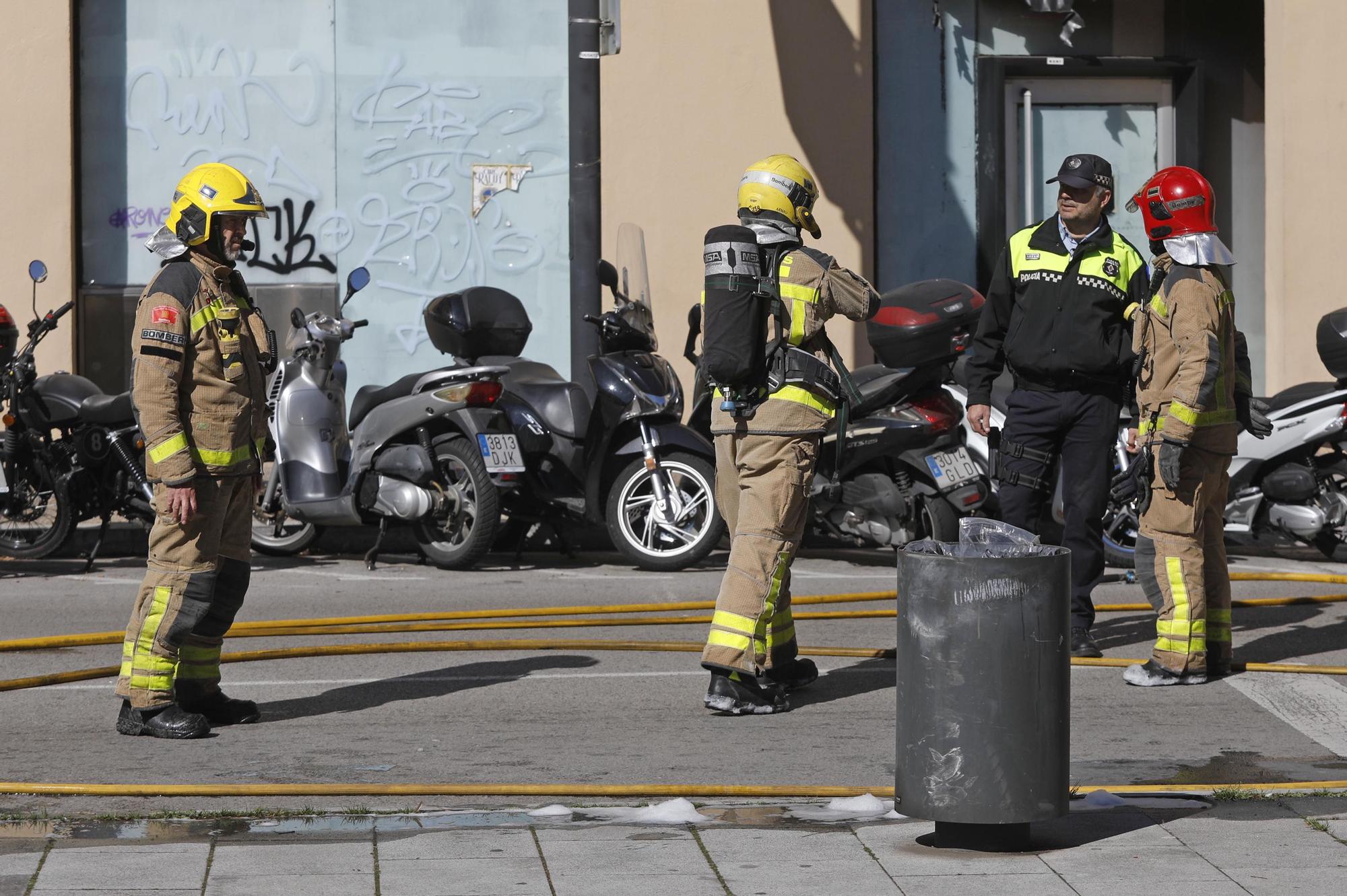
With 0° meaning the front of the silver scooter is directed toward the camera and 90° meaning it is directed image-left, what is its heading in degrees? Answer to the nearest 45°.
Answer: approximately 135°

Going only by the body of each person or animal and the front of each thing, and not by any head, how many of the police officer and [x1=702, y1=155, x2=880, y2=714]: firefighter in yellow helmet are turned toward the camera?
1

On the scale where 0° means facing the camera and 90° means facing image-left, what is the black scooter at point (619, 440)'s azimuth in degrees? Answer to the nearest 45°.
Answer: approximately 315°

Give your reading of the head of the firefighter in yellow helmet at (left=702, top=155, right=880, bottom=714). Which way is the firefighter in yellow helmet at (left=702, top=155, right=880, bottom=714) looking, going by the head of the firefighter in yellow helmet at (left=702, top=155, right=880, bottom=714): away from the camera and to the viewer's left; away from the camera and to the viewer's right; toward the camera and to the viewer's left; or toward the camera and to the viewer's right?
away from the camera and to the viewer's right

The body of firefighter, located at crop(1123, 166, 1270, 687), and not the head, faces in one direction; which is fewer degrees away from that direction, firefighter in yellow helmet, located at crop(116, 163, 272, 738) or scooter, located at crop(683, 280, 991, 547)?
the firefighter in yellow helmet

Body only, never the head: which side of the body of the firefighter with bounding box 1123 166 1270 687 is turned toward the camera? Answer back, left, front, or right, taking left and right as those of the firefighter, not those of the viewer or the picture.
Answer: left

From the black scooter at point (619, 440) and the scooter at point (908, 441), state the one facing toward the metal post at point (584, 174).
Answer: the scooter

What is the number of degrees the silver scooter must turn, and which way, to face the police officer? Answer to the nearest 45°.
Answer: approximately 180°

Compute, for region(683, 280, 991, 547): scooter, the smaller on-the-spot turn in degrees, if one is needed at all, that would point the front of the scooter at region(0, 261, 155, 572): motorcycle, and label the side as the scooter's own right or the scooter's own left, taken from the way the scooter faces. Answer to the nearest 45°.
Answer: approximately 45° to the scooter's own left

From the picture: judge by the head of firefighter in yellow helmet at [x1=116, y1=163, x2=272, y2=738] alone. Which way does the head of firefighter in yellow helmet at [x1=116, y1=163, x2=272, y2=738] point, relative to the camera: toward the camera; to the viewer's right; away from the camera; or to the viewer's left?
to the viewer's right

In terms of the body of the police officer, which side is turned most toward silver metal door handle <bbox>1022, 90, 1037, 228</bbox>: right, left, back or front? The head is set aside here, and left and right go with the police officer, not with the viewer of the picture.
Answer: back

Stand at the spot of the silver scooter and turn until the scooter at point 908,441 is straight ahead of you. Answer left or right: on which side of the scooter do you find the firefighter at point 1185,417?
right
